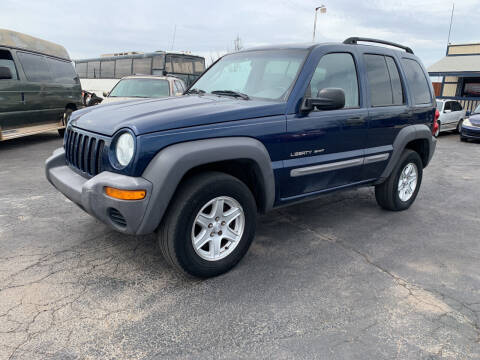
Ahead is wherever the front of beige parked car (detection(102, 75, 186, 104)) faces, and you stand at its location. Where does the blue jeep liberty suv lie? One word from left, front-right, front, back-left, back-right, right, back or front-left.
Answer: front-left

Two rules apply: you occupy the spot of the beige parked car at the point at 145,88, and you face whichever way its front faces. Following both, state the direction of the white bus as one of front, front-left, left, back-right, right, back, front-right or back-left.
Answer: back-right

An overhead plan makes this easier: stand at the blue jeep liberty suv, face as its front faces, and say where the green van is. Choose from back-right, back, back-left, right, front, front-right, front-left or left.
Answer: right

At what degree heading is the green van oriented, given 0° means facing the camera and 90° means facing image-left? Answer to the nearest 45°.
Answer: approximately 45°

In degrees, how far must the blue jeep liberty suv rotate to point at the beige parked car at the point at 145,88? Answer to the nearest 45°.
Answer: approximately 135° to its right

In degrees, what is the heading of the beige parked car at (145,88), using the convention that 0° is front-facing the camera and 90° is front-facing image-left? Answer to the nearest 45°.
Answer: approximately 45°

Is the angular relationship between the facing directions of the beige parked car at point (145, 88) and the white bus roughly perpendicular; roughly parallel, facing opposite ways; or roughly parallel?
roughly perpendicular

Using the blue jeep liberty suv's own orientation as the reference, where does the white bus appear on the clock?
The white bus is roughly at 4 o'clock from the blue jeep liberty suv.

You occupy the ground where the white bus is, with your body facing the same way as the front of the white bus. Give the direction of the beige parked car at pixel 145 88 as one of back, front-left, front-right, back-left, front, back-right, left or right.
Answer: front-right
